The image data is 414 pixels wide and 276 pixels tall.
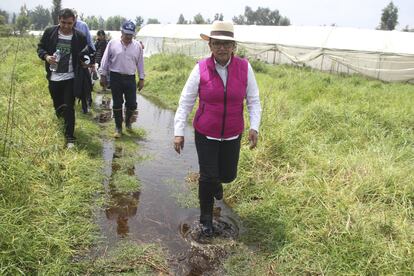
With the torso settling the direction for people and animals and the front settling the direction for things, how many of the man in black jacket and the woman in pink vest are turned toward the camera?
2

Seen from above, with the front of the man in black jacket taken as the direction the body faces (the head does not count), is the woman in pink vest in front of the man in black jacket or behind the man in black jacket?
in front

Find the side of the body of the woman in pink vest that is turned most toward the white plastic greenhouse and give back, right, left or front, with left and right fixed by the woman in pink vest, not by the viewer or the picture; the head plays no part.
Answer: back

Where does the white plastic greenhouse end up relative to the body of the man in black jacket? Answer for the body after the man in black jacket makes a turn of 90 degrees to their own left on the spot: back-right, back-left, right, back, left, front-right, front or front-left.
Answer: front-left

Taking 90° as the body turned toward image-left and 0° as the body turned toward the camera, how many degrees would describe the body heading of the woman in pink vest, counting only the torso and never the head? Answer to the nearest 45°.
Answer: approximately 0°

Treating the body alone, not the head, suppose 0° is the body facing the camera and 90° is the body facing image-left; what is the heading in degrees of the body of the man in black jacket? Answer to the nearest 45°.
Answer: approximately 0°
